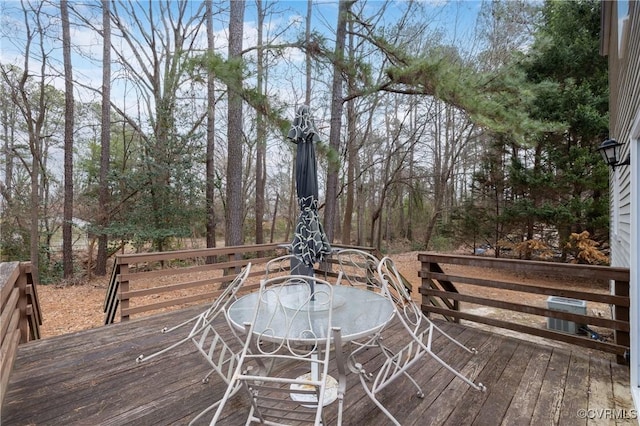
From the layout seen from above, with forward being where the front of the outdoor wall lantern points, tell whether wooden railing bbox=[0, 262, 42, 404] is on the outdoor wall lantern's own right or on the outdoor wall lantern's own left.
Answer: on the outdoor wall lantern's own left

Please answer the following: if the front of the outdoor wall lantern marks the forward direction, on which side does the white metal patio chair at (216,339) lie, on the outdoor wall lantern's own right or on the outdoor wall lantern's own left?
on the outdoor wall lantern's own left

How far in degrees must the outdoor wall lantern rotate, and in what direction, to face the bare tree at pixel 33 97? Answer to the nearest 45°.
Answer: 0° — it already faces it

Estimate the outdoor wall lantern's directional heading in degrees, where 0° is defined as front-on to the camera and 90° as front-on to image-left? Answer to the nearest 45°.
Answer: approximately 90°

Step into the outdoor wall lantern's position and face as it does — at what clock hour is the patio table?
The patio table is roughly at 10 o'clock from the outdoor wall lantern.

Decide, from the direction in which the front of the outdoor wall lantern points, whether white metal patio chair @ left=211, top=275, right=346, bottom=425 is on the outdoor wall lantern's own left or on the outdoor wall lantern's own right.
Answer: on the outdoor wall lantern's own left
